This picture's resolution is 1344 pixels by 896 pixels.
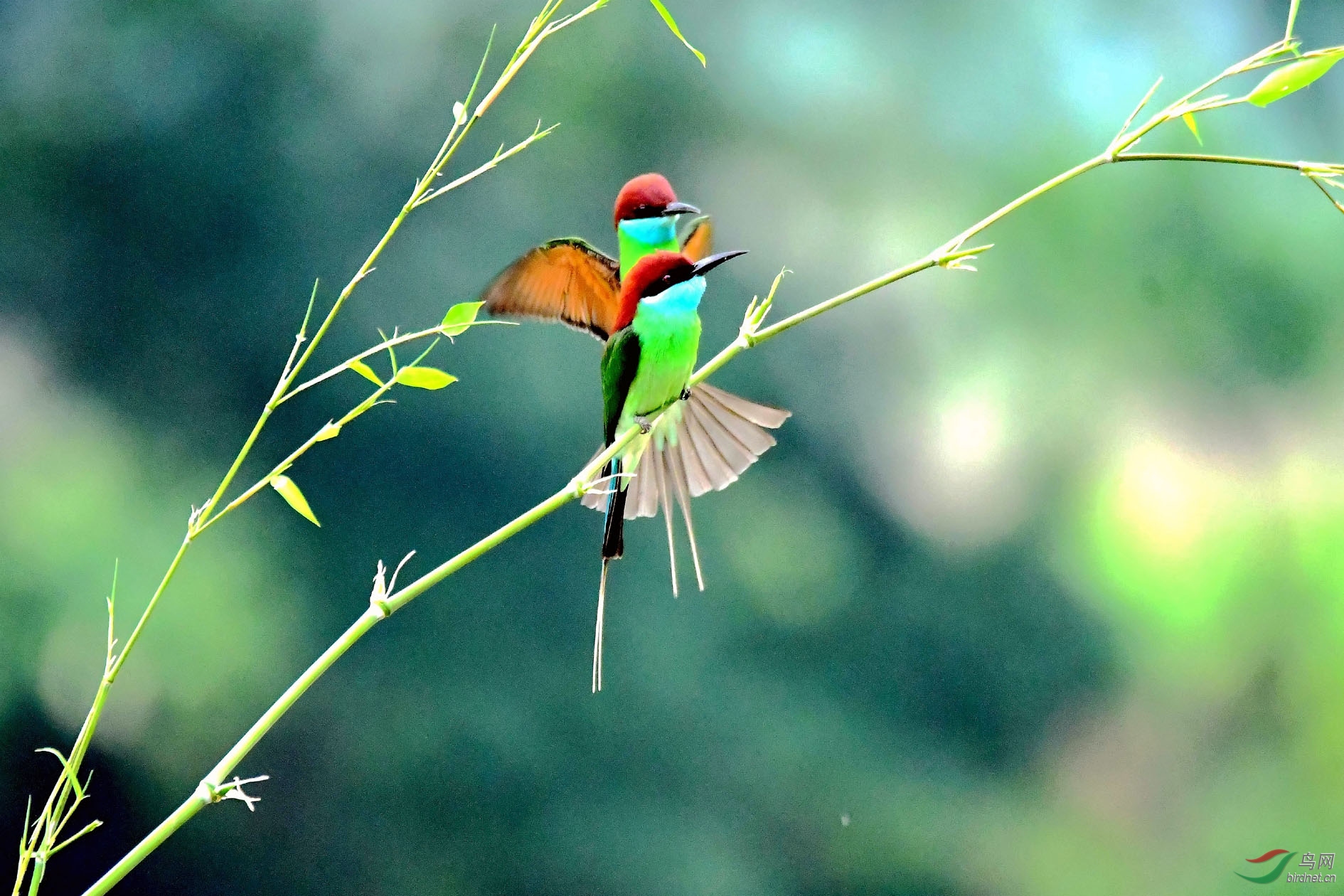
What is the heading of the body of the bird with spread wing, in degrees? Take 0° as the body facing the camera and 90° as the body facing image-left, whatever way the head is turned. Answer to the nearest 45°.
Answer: approximately 315°
